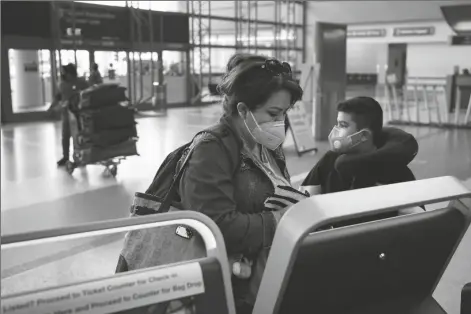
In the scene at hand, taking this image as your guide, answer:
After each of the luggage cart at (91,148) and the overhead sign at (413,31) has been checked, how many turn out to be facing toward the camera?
1

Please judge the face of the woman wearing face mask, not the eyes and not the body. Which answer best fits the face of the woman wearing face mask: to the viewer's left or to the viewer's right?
to the viewer's right

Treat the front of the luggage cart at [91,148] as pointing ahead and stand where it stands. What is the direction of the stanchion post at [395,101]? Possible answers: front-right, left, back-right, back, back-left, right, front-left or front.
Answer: front-left

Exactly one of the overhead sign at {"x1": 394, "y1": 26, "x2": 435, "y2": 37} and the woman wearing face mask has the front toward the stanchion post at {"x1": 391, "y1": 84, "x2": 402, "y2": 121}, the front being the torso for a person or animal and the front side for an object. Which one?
the overhead sign

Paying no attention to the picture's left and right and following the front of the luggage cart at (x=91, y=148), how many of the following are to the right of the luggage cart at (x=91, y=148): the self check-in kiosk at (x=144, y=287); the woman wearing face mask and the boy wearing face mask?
3

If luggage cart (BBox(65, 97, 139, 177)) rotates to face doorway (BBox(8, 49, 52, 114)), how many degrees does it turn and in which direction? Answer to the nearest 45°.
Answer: approximately 90° to its left

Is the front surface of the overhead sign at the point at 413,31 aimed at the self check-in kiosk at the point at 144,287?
yes

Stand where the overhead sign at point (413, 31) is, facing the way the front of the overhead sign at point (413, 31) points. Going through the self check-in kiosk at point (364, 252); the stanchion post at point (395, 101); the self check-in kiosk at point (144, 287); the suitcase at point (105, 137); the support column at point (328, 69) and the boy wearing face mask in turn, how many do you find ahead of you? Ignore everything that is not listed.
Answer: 6

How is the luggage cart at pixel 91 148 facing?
to the viewer's right

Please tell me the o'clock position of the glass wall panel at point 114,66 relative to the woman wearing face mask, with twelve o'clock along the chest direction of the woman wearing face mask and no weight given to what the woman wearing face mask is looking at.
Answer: The glass wall panel is roughly at 7 o'clock from the woman wearing face mask.

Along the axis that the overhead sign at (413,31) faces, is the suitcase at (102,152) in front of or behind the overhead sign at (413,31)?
in front

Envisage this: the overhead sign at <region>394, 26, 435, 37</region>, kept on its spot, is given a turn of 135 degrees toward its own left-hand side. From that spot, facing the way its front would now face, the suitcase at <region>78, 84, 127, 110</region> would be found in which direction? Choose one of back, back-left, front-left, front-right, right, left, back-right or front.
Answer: back-right

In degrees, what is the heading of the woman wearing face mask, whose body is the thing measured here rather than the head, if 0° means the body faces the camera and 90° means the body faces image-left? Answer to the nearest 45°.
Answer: approximately 315°
